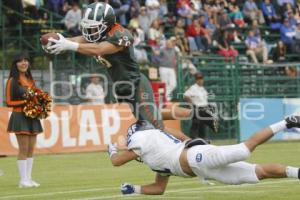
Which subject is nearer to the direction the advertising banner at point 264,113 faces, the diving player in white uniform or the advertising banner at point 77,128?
the diving player in white uniform

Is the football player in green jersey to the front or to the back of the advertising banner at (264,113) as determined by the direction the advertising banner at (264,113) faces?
to the front

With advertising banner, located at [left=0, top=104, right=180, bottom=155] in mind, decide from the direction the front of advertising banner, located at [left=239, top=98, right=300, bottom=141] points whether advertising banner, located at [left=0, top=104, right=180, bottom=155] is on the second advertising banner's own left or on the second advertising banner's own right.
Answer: on the second advertising banner's own right

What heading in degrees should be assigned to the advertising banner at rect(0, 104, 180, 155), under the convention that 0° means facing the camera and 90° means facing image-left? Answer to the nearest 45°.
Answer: approximately 0°

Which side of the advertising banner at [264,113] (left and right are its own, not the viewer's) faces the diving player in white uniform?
front

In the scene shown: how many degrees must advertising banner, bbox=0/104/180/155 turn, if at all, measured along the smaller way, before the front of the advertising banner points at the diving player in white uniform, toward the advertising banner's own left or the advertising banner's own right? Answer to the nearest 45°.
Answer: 0° — it already faces them

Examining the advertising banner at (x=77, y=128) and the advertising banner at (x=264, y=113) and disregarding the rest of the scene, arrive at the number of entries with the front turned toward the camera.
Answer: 2

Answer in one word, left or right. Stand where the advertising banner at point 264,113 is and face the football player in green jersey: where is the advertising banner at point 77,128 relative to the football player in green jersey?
right

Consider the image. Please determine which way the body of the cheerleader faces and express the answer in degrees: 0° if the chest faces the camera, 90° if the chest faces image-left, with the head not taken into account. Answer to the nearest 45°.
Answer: approximately 315°
